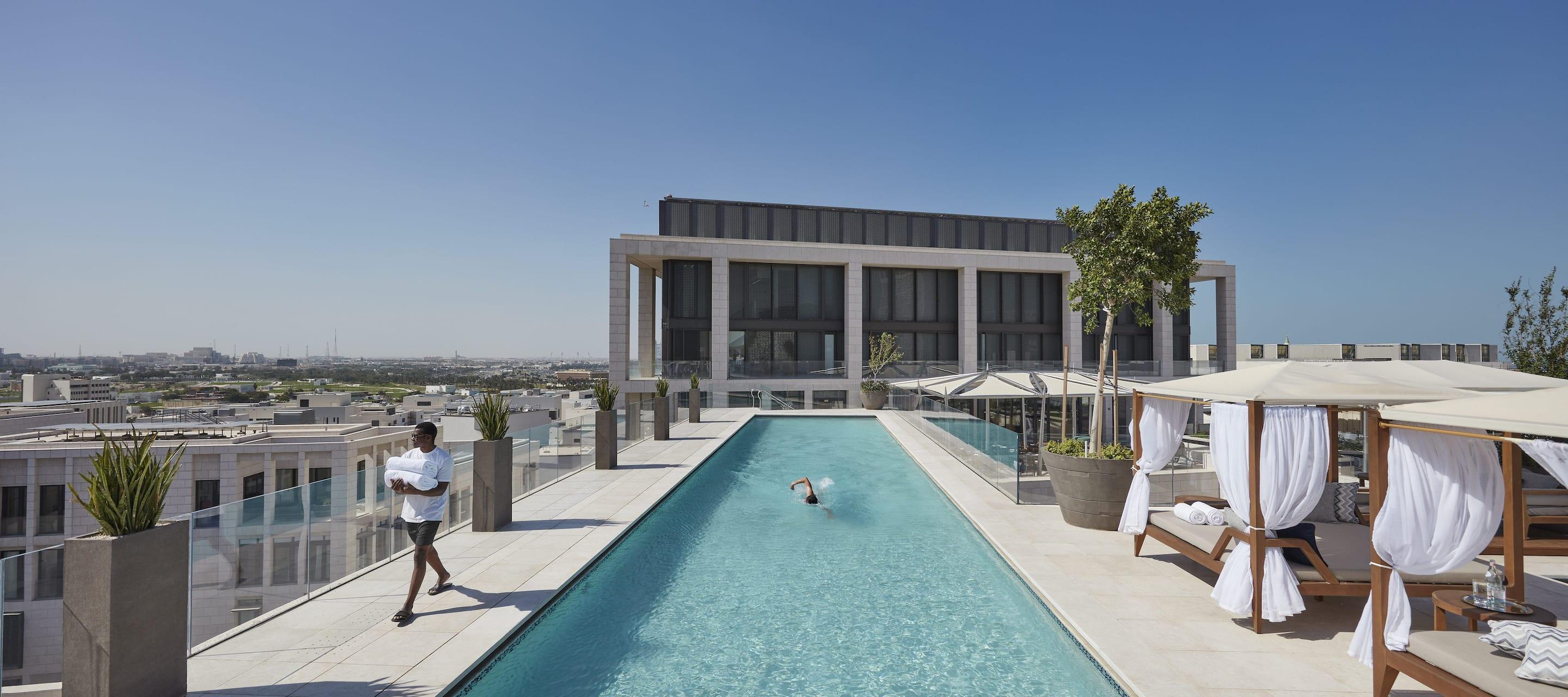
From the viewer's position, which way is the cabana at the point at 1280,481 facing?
facing the viewer and to the left of the viewer

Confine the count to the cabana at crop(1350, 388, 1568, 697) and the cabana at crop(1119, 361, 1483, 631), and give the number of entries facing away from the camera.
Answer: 0

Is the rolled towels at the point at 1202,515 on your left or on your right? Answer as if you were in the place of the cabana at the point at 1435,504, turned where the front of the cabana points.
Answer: on your right

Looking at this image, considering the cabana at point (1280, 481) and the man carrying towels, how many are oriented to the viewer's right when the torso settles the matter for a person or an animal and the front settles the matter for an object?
0

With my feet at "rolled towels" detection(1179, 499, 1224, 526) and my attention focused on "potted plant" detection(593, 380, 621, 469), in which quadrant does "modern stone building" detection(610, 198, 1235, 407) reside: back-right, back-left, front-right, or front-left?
front-right

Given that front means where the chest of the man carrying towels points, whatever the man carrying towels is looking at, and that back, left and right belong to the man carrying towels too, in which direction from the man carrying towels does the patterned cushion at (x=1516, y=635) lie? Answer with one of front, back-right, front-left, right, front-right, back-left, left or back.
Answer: left

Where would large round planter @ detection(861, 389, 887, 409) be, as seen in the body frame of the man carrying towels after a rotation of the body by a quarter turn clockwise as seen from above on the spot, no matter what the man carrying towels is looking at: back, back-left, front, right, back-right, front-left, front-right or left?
right

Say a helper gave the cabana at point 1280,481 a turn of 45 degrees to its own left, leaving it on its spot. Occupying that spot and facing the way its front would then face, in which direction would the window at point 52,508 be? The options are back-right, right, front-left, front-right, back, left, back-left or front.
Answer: right

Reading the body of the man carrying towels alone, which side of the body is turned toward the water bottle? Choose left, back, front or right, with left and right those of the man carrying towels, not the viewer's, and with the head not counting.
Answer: left

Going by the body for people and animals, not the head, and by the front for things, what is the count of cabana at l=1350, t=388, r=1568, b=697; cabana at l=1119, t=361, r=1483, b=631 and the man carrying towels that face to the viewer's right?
0

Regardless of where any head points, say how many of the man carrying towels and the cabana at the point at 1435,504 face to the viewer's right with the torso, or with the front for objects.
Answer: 0

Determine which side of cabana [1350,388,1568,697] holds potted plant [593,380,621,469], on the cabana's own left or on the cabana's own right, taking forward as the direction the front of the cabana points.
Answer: on the cabana's own right

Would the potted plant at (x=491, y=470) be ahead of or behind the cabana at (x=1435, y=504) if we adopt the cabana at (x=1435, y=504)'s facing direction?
ahead

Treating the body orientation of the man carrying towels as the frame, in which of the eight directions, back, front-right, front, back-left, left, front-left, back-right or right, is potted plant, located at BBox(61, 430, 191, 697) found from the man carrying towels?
front
